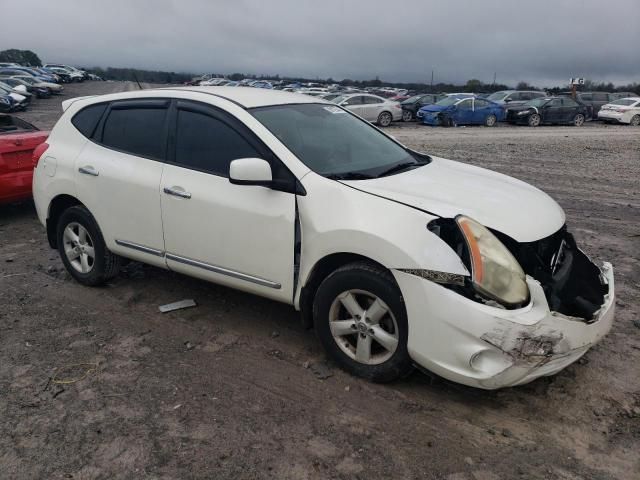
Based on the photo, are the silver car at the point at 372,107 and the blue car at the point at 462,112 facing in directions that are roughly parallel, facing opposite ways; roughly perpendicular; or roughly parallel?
roughly parallel

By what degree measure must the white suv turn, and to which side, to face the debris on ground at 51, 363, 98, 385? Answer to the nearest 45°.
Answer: approximately 135° to its right

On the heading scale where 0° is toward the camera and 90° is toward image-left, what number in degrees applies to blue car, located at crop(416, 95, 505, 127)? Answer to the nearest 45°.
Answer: approximately 45°

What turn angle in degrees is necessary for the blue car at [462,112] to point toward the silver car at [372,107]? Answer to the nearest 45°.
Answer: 0° — it already faces it

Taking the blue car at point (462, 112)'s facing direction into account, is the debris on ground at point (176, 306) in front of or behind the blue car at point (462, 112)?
in front

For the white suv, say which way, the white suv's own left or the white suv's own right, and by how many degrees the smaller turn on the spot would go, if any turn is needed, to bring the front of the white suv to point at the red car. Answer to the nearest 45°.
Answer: approximately 180°

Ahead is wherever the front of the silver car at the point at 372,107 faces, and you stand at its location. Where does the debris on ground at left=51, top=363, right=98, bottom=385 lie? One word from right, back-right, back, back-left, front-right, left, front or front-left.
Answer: front-left

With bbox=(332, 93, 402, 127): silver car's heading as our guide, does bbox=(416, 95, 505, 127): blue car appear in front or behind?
behind

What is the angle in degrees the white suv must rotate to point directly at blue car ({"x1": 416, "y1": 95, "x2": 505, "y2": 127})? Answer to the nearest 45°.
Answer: approximately 135° to its left

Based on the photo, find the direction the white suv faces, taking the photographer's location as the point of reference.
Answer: facing the viewer and to the right of the viewer

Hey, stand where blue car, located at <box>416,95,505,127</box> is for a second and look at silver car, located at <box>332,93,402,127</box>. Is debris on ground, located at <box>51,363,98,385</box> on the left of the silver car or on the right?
left

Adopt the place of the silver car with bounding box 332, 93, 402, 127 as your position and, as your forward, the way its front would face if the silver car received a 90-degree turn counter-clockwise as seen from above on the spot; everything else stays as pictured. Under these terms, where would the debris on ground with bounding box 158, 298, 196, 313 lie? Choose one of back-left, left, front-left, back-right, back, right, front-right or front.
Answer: front-right
